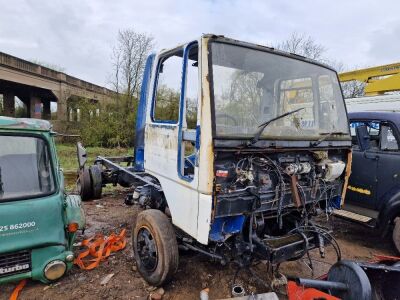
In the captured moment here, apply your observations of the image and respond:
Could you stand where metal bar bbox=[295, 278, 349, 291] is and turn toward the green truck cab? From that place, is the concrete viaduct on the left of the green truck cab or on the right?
right

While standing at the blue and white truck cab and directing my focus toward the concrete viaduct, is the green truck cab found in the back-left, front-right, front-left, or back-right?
front-left

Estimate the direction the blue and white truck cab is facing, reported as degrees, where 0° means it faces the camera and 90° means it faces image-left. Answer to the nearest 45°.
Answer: approximately 315°

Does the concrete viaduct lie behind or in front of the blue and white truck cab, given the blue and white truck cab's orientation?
behind

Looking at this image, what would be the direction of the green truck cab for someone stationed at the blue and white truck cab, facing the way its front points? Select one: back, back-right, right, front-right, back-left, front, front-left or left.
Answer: back-right
